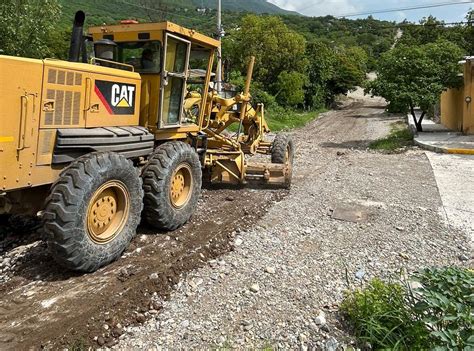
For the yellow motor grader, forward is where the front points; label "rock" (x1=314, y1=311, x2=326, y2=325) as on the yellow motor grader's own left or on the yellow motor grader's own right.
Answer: on the yellow motor grader's own right

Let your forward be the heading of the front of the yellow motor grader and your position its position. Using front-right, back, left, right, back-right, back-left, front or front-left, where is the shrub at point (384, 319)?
right

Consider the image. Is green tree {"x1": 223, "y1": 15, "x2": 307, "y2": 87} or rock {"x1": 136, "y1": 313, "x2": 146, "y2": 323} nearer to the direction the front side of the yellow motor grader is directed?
the green tree

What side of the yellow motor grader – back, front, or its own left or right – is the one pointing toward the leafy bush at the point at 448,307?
right

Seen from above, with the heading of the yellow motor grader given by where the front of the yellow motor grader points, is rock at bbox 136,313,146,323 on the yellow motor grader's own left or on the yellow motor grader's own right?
on the yellow motor grader's own right

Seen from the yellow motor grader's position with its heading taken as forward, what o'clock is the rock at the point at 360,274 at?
The rock is roughly at 2 o'clock from the yellow motor grader.

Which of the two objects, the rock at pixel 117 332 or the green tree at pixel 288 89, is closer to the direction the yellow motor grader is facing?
the green tree

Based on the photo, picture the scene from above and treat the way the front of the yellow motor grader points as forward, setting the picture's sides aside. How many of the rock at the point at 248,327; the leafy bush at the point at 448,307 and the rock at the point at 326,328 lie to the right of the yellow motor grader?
3

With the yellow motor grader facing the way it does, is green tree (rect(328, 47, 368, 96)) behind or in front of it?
in front

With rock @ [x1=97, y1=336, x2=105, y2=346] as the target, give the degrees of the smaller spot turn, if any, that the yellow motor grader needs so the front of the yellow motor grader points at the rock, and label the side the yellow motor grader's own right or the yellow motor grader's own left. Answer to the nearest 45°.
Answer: approximately 135° to the yellow motor grader's own right

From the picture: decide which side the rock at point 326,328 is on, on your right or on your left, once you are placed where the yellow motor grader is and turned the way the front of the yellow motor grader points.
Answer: on your right

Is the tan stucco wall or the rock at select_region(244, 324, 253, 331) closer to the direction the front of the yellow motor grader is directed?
the tan stucco wall

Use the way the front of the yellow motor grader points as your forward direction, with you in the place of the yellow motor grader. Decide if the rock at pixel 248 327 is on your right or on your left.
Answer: on your right

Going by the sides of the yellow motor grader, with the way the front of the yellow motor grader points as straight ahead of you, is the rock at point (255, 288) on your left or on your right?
on your right

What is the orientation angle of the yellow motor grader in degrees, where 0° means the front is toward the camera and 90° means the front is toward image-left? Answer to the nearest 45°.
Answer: approximately 225°

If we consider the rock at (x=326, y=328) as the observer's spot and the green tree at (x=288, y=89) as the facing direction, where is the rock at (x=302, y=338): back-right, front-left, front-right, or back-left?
back-left

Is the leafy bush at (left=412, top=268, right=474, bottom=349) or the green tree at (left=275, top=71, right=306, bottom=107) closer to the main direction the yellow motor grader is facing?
the green tree
